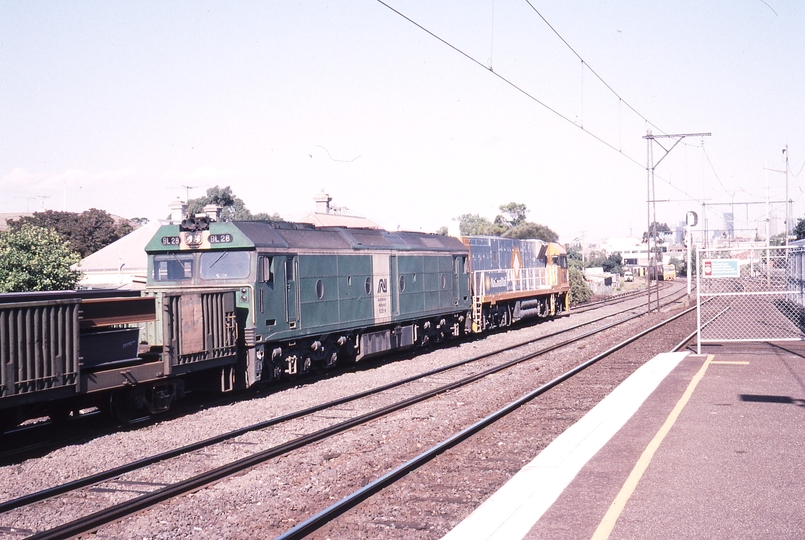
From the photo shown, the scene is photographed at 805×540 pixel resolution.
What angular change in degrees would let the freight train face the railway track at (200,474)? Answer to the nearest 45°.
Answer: approximately 135° to its right

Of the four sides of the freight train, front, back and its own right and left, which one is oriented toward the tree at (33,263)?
left

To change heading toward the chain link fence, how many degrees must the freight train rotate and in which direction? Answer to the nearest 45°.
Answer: approximately 45° to its right

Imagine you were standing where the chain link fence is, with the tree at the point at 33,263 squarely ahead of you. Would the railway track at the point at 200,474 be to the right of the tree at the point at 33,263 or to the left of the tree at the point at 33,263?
left

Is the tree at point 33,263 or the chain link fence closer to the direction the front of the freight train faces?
the chain link fence

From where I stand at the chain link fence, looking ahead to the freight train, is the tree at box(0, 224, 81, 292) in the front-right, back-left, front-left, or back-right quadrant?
front-right

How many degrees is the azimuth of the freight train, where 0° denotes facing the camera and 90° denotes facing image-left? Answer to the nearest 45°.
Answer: approximately 225°
